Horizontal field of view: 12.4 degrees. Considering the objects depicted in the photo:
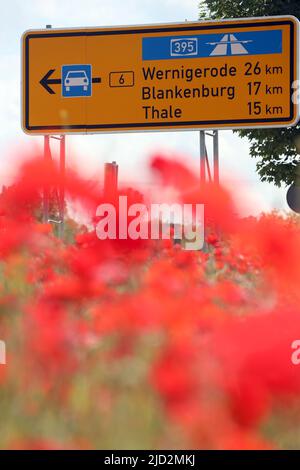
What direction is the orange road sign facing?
toward the camera

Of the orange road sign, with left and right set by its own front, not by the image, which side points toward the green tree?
back
